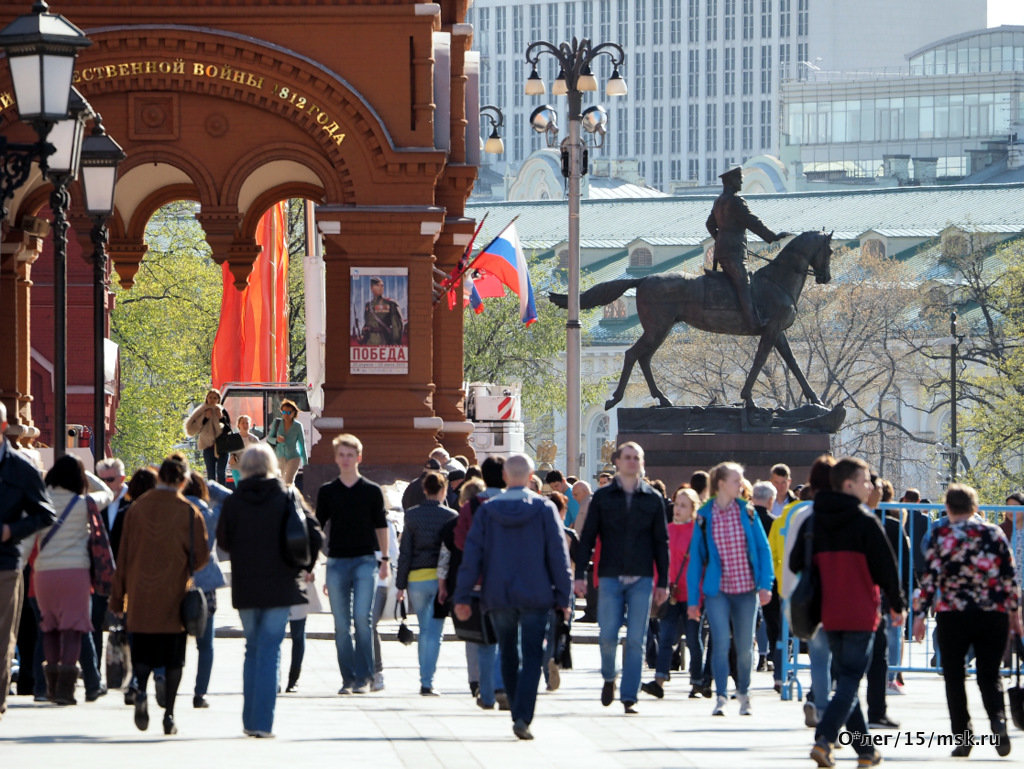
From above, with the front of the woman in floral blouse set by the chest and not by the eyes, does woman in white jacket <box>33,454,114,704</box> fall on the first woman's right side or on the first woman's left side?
on the first woman's left side

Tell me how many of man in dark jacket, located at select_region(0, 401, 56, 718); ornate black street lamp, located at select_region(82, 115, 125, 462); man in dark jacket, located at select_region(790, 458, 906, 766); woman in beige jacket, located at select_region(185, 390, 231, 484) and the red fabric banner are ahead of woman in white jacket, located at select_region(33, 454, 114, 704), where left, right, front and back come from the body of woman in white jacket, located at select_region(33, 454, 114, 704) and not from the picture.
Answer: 3

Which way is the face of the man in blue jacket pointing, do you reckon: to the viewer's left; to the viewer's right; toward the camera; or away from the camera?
away from the camera

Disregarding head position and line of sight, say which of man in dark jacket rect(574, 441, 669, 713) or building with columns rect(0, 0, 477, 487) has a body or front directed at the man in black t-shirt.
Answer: the building with columns

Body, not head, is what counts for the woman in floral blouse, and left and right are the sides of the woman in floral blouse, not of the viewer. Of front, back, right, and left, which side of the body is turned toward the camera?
back

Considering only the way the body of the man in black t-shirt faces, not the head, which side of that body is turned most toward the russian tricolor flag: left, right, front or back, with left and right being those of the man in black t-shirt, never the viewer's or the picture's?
back

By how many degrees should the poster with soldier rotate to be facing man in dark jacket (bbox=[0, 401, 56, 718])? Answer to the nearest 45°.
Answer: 0° — it already faces them

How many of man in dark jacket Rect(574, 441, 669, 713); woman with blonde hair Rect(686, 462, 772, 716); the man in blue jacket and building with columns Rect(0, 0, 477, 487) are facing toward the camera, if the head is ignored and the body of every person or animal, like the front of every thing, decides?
3

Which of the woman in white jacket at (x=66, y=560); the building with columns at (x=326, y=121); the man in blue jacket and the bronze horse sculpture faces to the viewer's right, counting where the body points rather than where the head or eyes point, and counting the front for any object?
the bronze horse sculpture

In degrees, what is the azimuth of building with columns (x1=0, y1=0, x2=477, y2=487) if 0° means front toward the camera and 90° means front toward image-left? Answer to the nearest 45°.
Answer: approximately 0°

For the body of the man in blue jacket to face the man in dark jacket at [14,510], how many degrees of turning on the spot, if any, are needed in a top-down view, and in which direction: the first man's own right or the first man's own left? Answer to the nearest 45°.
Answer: approximately 90° to the first man's own left
